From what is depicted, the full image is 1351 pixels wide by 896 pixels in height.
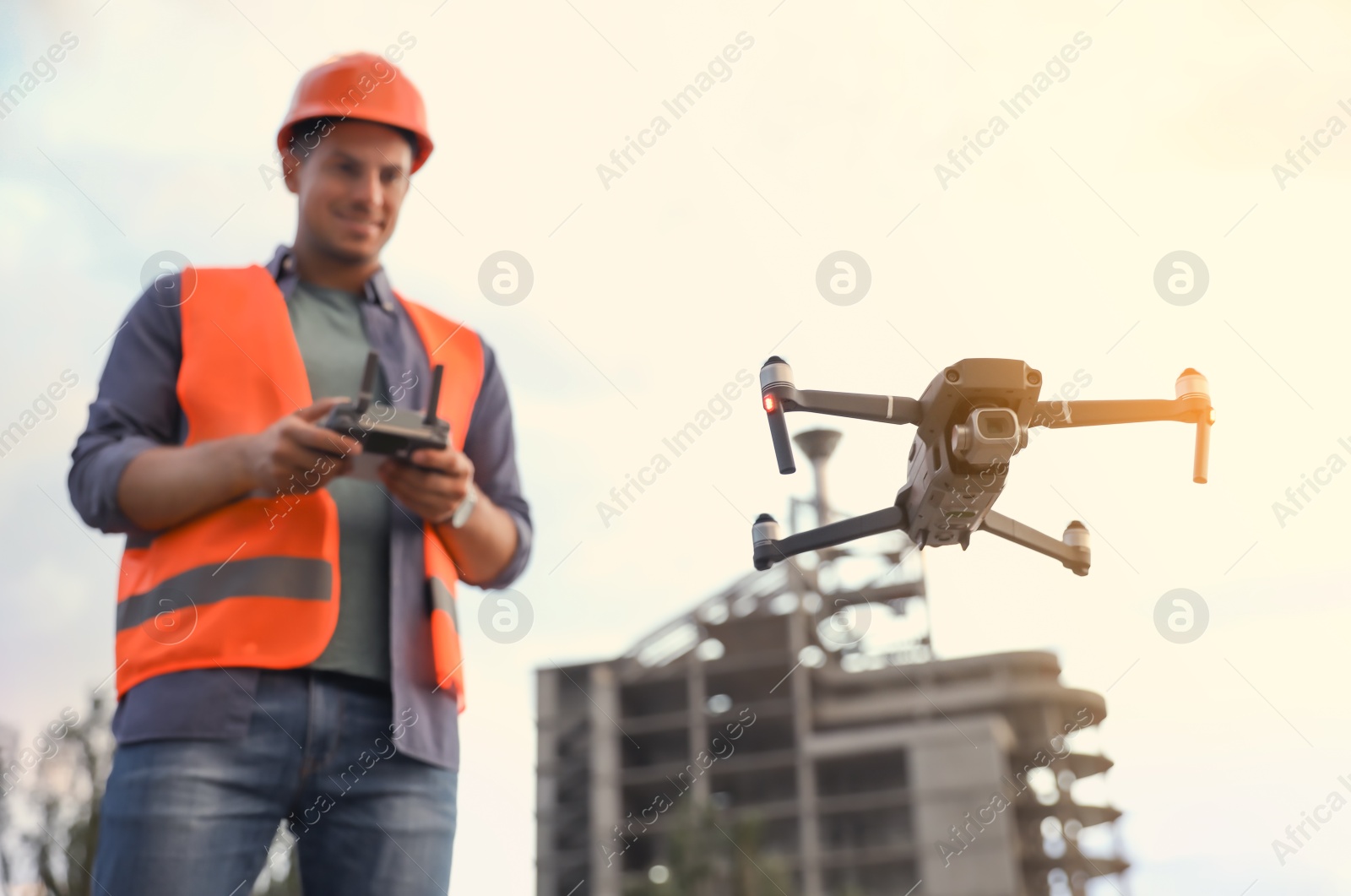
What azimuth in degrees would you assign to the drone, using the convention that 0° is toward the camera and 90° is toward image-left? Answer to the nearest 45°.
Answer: approximately 0°

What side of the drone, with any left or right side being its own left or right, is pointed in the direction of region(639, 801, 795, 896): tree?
back

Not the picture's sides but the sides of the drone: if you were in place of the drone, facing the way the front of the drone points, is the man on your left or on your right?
on your right

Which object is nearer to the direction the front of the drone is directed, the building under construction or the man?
the man

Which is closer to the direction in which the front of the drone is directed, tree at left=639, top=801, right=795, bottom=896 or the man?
the man

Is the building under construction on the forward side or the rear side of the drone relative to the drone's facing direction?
on the rear side

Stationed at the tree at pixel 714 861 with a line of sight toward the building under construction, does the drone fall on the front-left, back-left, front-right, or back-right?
back-right
